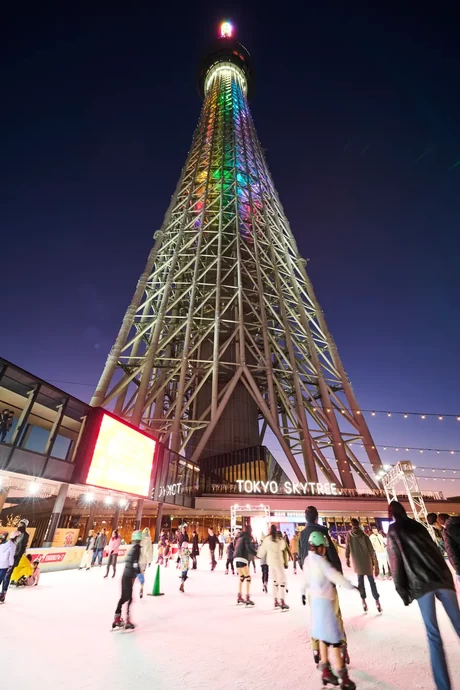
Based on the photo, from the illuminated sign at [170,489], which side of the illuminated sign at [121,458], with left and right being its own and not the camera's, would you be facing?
left

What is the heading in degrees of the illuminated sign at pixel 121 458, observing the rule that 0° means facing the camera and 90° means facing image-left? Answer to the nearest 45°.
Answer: approximately 315°

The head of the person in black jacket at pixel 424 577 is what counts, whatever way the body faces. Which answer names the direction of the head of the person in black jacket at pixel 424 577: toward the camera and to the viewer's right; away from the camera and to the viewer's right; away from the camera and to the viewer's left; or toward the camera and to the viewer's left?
away from the camera and to the viewer's left
